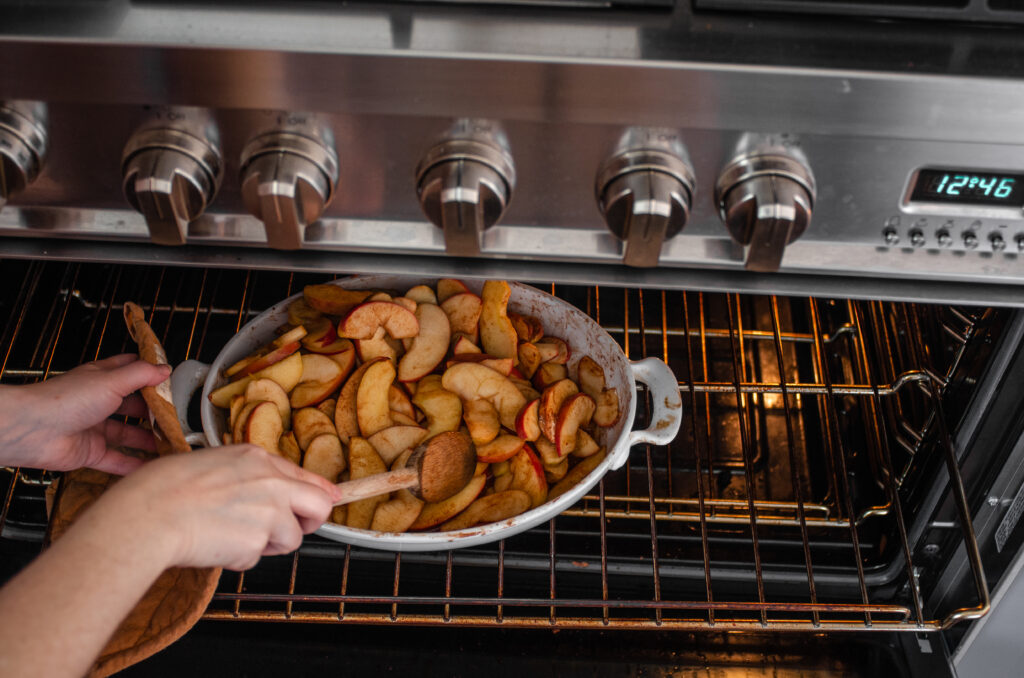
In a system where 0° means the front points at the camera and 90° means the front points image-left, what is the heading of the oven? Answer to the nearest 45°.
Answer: approximately 0°
